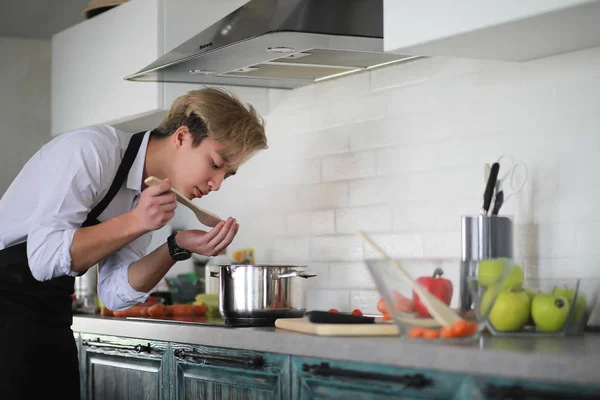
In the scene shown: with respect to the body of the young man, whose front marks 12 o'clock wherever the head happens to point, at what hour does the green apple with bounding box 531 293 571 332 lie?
The green apple is roughly at 1 o'clock from the young man.

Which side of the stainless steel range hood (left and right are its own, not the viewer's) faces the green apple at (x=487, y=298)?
left

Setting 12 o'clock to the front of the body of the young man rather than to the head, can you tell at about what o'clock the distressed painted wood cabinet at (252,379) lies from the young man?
The distressed painted wood cabinet is roughly at 1 o'clock from the young man.

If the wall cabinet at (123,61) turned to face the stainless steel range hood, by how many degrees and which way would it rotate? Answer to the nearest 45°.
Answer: approximately 90° to its left

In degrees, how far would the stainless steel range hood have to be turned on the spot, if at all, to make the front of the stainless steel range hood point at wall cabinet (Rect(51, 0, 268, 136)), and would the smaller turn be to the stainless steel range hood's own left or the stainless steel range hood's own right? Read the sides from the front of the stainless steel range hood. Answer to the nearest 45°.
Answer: approximately 90° to the stainless steel range hood's own right

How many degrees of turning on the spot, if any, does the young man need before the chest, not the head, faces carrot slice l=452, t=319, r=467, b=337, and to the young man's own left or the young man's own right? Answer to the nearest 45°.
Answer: approximately 45° to the young man's own right

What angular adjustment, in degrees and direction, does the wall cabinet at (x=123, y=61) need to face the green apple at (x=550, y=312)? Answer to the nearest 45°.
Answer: approximately 90° to its left

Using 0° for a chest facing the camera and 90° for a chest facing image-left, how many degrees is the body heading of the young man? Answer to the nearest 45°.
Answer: approximately 270°

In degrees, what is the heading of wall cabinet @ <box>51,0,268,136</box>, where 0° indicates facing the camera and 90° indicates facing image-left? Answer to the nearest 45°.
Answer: approximately 45°

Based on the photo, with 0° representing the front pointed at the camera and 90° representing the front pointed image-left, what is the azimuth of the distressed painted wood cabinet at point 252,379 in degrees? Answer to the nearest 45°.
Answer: approximately 45°

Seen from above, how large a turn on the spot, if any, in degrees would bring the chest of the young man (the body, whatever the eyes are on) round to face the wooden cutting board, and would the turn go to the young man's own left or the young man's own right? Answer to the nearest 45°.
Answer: approximately 45° to the young man's own right

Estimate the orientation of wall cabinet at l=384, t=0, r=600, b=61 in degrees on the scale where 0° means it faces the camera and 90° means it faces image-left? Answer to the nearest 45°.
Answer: approximately 45°
